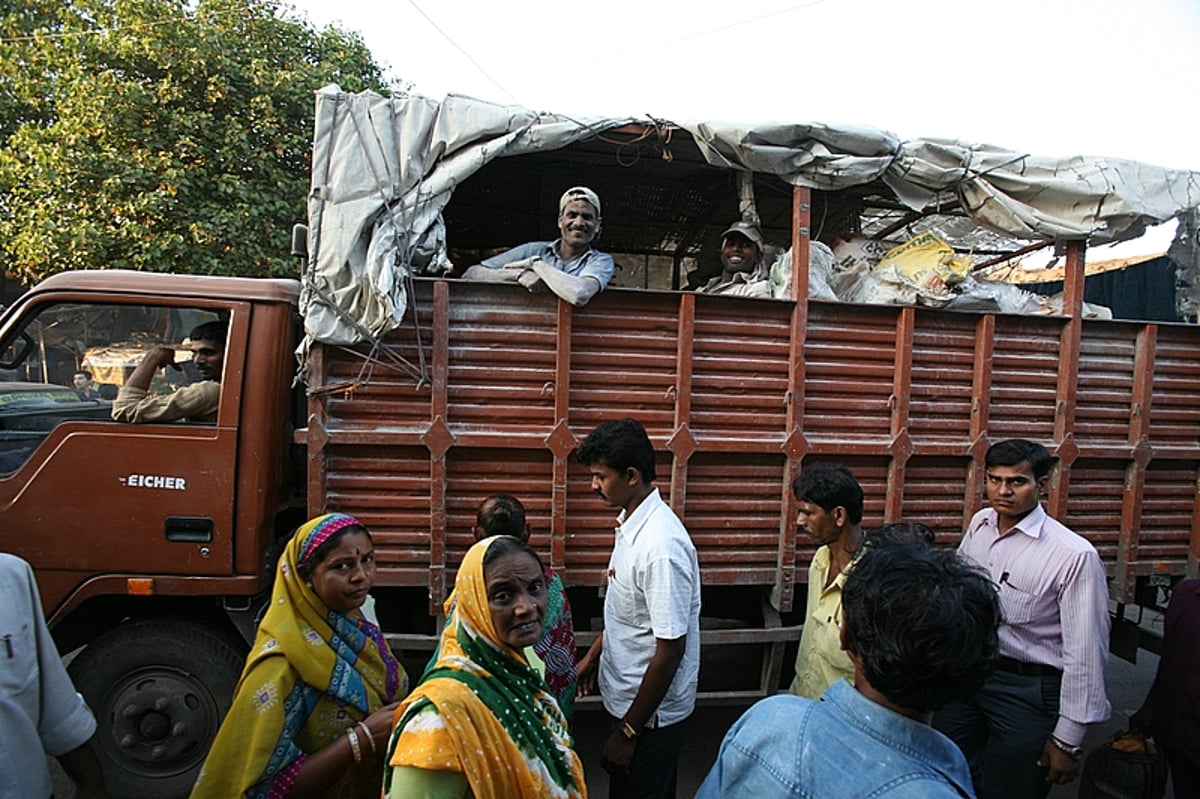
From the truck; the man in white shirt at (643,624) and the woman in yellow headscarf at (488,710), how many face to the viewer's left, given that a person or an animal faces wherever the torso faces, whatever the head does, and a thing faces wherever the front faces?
2

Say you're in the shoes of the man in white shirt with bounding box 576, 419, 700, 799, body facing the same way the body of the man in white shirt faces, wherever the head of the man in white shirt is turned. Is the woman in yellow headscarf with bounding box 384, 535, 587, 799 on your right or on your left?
on your left

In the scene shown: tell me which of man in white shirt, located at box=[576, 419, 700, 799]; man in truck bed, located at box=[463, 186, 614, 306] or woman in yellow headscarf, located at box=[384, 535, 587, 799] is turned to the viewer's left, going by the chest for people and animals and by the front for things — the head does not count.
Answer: the man in white shirt

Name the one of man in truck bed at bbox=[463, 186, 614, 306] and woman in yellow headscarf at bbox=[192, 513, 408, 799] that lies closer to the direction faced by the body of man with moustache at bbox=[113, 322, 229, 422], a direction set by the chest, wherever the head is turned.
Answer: the woman in yellow headscarf

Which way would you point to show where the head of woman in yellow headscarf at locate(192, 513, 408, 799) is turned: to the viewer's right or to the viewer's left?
to the viewer's right

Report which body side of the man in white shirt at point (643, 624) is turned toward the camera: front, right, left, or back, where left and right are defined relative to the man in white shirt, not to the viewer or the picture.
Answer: left

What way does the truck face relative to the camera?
to the viewer's left

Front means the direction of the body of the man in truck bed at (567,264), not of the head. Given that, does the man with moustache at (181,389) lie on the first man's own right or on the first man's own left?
on the first man's own right

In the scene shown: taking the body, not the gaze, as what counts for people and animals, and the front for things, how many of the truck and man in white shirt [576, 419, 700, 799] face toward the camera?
0

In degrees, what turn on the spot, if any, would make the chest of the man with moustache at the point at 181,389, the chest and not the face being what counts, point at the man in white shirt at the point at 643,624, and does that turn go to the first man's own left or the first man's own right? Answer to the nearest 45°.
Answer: approximately 90° to the first man's own left
